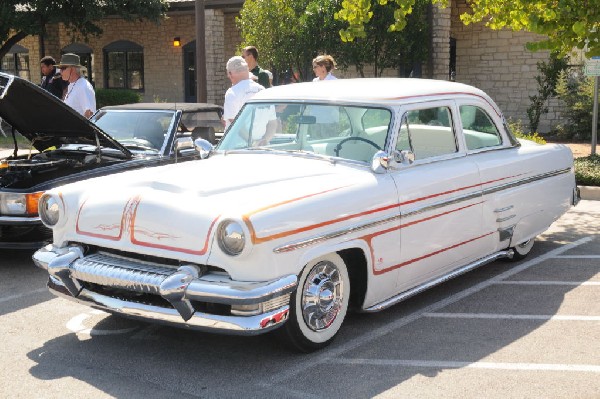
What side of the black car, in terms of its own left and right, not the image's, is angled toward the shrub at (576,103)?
back

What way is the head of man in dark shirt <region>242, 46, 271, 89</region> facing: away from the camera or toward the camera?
toward the camera

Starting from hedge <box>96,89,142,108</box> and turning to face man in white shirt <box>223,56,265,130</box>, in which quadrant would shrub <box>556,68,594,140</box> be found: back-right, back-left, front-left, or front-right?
front-left

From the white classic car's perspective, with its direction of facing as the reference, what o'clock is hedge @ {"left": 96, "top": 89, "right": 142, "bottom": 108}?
The hedge is roughly at 4 o'clock from the white classic car.

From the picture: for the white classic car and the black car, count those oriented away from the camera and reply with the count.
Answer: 0

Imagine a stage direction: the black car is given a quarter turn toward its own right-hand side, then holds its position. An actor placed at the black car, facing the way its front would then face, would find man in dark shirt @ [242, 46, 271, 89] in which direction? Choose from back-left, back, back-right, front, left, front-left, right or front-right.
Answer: right

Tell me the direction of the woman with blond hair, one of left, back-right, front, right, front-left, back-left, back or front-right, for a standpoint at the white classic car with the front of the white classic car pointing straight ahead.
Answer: back-right

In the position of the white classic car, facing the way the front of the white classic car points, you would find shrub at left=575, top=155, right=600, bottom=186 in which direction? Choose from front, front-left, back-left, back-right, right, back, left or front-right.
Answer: back

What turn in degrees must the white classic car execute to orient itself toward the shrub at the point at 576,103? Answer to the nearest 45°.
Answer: approximately 180°

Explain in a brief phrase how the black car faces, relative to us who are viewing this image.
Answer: facing the viewer and to the left of the viewer

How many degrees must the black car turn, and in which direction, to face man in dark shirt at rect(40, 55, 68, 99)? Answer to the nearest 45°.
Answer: approximately 135° to its right

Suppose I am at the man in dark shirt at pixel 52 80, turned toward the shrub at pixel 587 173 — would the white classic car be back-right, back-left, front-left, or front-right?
front-right

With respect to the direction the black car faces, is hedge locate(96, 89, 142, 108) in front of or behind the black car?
behind

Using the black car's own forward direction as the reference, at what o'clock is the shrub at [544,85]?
The shrub is roughly at 6 o'clock from the black car.
